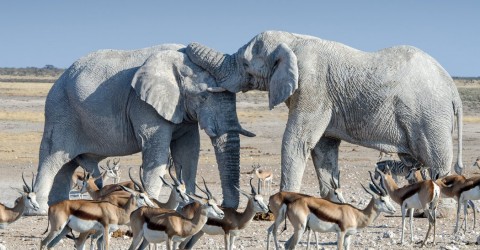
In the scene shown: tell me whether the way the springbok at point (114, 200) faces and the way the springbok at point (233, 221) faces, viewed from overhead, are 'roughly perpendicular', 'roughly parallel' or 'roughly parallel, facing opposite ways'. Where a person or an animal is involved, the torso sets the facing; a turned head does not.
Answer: roughly parallel

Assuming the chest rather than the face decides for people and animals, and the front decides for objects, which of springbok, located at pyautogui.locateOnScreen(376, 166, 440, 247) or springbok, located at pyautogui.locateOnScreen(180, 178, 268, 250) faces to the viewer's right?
springbok, located at pyautogui.locateOnScreen(180, 178, 268, 250)

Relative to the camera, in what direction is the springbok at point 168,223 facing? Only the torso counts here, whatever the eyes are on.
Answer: to the viewer's right

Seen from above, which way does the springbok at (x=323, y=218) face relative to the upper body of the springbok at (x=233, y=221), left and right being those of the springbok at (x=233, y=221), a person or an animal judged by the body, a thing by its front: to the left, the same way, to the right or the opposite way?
the same way

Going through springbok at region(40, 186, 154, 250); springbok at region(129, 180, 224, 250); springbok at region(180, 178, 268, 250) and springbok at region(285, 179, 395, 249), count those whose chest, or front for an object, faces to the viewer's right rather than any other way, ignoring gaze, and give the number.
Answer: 4

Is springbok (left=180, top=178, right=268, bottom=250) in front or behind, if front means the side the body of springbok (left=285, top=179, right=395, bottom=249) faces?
behind

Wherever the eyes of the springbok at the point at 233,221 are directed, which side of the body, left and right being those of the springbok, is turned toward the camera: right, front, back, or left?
right

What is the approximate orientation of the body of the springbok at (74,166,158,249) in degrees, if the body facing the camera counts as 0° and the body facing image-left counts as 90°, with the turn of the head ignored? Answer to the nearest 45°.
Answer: approximately 270°

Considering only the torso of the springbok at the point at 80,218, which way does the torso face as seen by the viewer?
to the viewer's right

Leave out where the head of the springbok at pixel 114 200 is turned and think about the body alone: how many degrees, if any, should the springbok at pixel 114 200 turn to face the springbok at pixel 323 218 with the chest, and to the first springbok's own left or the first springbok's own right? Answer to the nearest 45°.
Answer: approximately 45° to the first springbok's own right
